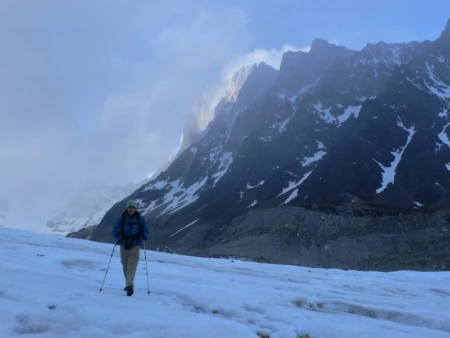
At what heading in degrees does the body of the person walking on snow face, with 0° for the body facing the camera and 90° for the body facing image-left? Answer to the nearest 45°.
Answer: approximately 0°
